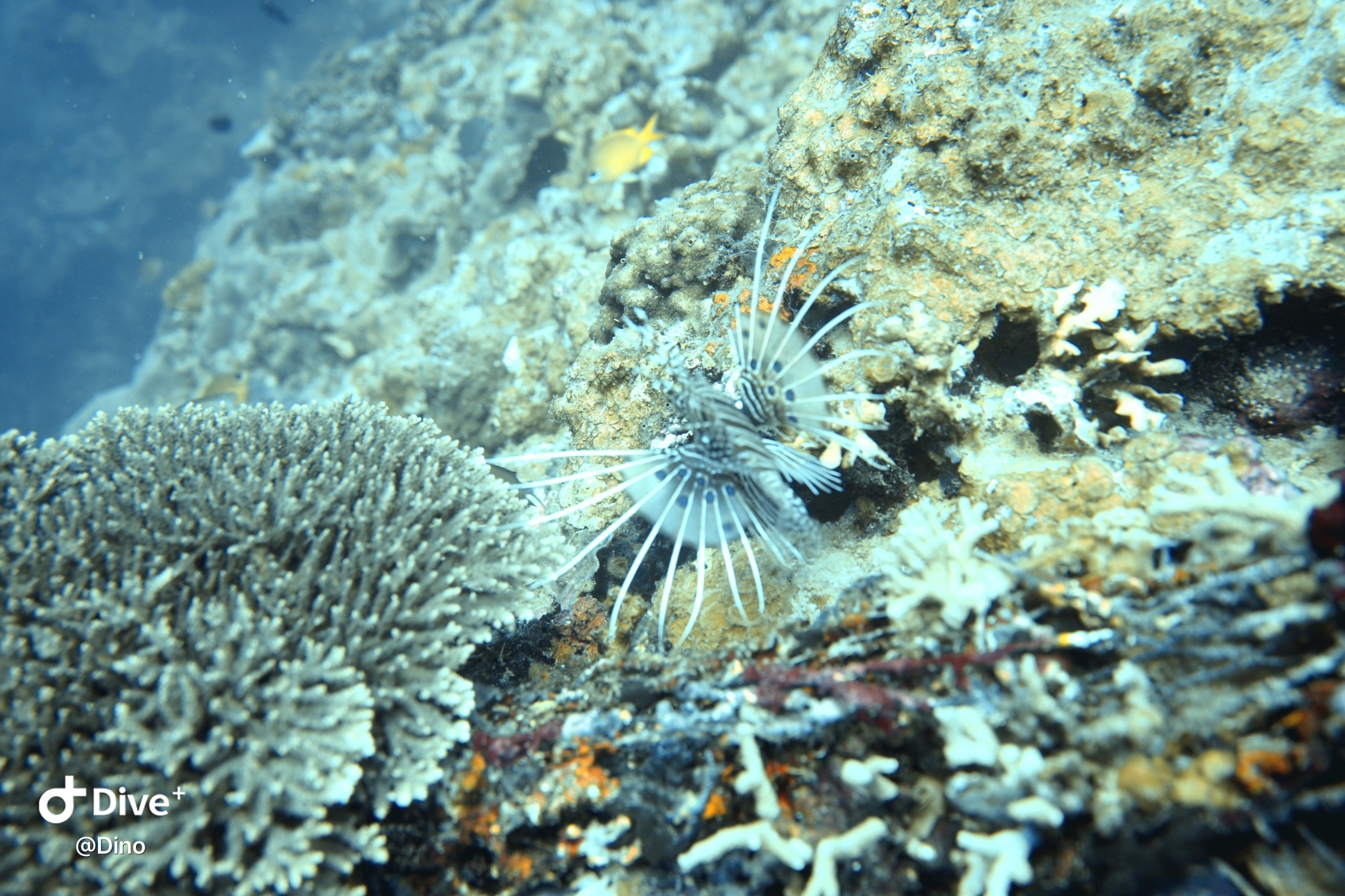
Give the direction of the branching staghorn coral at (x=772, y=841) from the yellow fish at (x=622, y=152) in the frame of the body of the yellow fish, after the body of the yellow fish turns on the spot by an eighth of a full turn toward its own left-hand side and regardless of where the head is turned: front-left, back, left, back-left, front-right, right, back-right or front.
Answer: front-left

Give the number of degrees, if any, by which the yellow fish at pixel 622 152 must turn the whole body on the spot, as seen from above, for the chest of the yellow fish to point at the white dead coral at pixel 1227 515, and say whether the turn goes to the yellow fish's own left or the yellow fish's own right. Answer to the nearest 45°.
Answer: approximately 90° to the yellow fish's own left

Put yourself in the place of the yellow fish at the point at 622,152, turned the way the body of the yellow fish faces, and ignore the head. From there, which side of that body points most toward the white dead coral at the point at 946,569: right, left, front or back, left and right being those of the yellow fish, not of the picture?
left

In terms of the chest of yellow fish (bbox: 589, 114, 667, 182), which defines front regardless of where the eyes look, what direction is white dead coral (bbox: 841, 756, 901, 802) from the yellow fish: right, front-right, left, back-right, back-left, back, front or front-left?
left

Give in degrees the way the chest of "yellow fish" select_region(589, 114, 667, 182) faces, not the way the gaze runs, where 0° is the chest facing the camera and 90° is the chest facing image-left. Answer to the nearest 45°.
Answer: approximately 90°

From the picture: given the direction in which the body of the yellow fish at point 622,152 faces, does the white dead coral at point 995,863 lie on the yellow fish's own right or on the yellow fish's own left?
on the yellow fish's own left

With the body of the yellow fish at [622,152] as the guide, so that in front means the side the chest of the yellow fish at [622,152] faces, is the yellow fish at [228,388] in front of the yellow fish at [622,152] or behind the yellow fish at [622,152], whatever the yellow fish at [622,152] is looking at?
in front

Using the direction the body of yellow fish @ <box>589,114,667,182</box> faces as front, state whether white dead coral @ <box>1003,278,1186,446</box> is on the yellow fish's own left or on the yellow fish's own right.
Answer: on the yellow fish's own left
